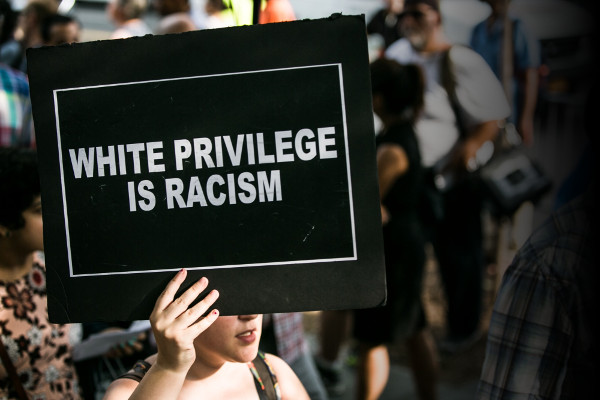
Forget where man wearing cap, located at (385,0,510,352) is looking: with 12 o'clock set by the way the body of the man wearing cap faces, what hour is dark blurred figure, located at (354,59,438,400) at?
The dark blurred figure is roughly at 11 o'clock from the man wearing cap.

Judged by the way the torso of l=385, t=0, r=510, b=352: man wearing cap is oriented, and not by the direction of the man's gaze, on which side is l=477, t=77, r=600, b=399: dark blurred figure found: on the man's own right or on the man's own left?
on the man's own left

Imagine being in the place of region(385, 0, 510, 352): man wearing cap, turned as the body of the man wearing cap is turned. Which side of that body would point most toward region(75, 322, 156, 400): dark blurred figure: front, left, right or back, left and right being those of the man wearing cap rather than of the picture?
front
